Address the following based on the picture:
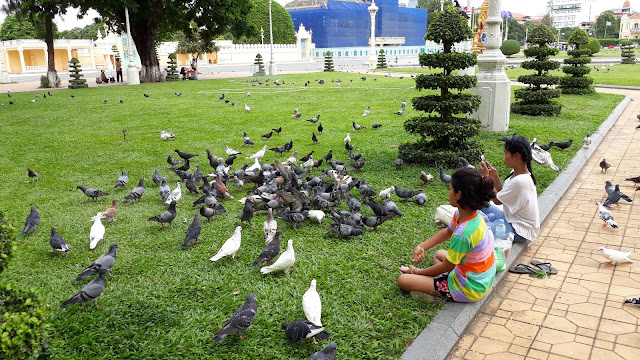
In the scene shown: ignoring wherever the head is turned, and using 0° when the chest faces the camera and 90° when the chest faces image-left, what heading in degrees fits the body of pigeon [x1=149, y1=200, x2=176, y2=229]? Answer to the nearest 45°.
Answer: approximately 270°

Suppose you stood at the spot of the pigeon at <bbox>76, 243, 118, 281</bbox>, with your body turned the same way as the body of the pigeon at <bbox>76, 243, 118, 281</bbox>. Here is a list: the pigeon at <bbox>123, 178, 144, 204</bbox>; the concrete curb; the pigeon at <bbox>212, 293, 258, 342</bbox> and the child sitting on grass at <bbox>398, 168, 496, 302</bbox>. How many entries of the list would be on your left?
1

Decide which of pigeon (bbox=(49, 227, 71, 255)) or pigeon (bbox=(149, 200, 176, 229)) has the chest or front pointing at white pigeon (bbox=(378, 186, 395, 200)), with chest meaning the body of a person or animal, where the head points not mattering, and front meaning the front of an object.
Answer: pigeon (bbox=(149, 200, 176, 229))

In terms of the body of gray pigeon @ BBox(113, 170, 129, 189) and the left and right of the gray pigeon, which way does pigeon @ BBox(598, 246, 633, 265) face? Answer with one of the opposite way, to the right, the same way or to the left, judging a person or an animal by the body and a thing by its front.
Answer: to the left

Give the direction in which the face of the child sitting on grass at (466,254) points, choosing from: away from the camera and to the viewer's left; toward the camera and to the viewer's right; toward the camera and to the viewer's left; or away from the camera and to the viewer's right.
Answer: away from the camera and to the viewer's left

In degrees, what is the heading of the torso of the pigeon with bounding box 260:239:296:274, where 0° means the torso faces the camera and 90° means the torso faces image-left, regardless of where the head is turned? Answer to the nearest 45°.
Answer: approximately 270°

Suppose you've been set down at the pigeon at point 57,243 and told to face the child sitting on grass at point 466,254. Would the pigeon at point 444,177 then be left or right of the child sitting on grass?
left

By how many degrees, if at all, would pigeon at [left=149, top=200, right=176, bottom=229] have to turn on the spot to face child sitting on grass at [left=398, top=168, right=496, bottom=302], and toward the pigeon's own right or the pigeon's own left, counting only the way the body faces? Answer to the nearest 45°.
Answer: approximately 45° to the pigeon's own right

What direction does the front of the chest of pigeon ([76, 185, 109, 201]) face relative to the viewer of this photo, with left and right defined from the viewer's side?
facing to the left of the viewer
